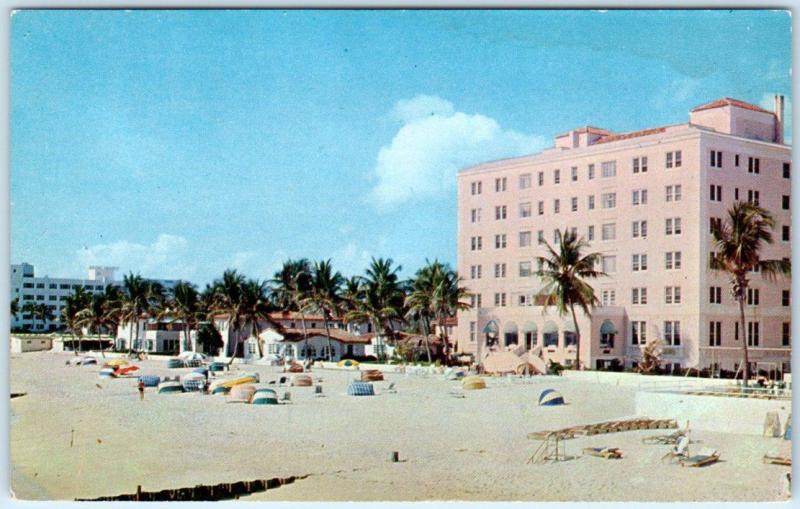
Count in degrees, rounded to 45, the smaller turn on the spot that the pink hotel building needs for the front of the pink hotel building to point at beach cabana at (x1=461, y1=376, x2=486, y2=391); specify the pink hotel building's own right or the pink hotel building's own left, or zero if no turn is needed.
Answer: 0° — it already faces it

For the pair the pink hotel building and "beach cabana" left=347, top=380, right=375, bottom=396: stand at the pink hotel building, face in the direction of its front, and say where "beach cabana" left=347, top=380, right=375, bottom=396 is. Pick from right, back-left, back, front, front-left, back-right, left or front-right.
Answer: front

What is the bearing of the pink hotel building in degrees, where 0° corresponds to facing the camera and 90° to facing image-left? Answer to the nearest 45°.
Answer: approximately 45°

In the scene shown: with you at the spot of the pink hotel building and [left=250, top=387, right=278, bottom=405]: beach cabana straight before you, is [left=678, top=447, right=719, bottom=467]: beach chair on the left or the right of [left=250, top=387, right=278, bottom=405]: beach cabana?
left

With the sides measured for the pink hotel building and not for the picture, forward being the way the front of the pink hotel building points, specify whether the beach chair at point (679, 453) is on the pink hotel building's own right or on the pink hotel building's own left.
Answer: on the pink hotel building's own left

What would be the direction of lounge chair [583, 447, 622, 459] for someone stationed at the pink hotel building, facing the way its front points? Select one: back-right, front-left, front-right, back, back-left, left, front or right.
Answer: front-left

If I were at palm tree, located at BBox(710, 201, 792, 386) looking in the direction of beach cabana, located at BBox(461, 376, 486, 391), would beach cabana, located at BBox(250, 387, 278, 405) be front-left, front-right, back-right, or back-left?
front-left

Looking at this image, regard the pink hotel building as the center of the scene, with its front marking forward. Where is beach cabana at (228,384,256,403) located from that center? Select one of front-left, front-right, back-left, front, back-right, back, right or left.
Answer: front

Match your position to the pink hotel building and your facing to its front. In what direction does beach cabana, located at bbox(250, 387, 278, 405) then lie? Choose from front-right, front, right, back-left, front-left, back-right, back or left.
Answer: front
